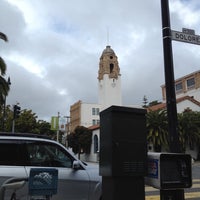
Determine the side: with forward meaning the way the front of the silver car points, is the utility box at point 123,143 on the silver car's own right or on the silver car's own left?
on the silver car's own right

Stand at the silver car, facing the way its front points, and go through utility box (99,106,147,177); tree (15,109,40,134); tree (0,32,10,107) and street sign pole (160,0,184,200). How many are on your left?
2

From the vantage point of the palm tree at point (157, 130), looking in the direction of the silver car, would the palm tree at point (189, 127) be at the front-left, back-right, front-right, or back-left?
back-left

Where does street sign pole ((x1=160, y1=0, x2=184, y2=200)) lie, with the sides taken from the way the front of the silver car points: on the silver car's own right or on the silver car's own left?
on the silver car's own right

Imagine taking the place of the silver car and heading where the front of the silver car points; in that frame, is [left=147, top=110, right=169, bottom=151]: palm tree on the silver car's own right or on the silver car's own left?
on the silver car's own left

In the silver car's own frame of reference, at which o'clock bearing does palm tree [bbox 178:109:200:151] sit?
The palm tree is roughly at 10 o'clock from the silver car.

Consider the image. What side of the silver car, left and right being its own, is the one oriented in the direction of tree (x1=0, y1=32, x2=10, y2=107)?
left

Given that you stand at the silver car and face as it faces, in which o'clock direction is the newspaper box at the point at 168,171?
The newspaper box is roughly at 2 o'clock from the silver car.

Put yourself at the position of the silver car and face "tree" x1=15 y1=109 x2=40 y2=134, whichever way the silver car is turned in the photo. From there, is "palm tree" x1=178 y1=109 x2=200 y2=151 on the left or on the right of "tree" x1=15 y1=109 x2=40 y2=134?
right

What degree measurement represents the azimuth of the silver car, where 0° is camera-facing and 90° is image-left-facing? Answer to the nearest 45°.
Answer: approximately 270°

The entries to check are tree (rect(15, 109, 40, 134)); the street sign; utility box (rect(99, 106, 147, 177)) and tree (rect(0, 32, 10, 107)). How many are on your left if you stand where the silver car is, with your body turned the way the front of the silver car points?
2

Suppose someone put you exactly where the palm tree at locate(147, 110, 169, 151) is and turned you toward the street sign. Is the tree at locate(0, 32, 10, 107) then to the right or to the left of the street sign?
right

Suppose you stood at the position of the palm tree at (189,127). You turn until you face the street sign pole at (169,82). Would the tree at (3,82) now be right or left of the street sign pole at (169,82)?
right

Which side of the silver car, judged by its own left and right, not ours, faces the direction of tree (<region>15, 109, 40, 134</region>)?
left

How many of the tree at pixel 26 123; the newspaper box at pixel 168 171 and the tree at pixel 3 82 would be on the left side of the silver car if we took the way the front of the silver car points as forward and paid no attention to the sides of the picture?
2
